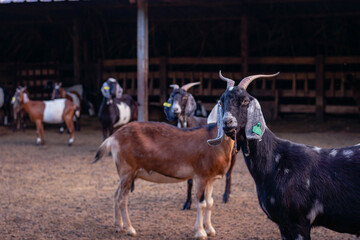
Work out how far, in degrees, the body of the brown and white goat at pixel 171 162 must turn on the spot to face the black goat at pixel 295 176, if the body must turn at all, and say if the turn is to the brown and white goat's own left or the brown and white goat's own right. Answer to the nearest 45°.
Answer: approximately 45° to the brown and white goat's own right

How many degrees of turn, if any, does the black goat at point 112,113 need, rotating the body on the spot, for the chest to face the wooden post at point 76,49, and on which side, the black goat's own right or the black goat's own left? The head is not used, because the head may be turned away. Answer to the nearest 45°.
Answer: approximately 135° to the black goat's own right

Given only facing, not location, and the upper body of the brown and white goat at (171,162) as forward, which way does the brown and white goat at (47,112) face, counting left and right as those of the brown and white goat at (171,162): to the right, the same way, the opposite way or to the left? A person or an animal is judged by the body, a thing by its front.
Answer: the opposite way

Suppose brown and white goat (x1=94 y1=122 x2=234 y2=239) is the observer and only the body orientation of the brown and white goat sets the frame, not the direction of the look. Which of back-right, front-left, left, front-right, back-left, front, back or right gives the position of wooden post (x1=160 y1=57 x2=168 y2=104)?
left

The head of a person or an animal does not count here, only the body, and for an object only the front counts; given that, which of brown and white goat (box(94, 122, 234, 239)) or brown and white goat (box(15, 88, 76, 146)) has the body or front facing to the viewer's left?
brown and white goat (box(15, 88, 76, 146))

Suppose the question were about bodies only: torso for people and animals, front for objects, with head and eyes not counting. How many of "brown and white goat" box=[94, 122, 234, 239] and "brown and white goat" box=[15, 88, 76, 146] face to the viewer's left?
1

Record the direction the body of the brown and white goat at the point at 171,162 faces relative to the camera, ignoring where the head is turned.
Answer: to the viewer's right

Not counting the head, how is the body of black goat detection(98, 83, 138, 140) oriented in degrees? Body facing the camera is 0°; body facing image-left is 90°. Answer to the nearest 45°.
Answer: approximately 45°

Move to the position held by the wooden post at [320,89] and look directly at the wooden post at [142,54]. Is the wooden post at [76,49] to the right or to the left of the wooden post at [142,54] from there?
right

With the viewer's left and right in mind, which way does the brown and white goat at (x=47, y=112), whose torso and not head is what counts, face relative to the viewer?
facing to the left of the viewer

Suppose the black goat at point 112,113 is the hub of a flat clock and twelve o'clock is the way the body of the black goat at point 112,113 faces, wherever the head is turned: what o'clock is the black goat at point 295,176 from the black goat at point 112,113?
the black goat at point 295,176 is roughly at 10 o'clock from the black goat at point 112,113.

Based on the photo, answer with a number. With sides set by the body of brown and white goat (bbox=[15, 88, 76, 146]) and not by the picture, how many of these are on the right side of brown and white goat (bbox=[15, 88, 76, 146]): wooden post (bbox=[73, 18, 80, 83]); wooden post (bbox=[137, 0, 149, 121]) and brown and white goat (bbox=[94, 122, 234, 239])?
1

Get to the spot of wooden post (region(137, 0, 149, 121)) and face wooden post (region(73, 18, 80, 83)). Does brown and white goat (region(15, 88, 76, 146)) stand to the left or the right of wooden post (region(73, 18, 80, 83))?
left
